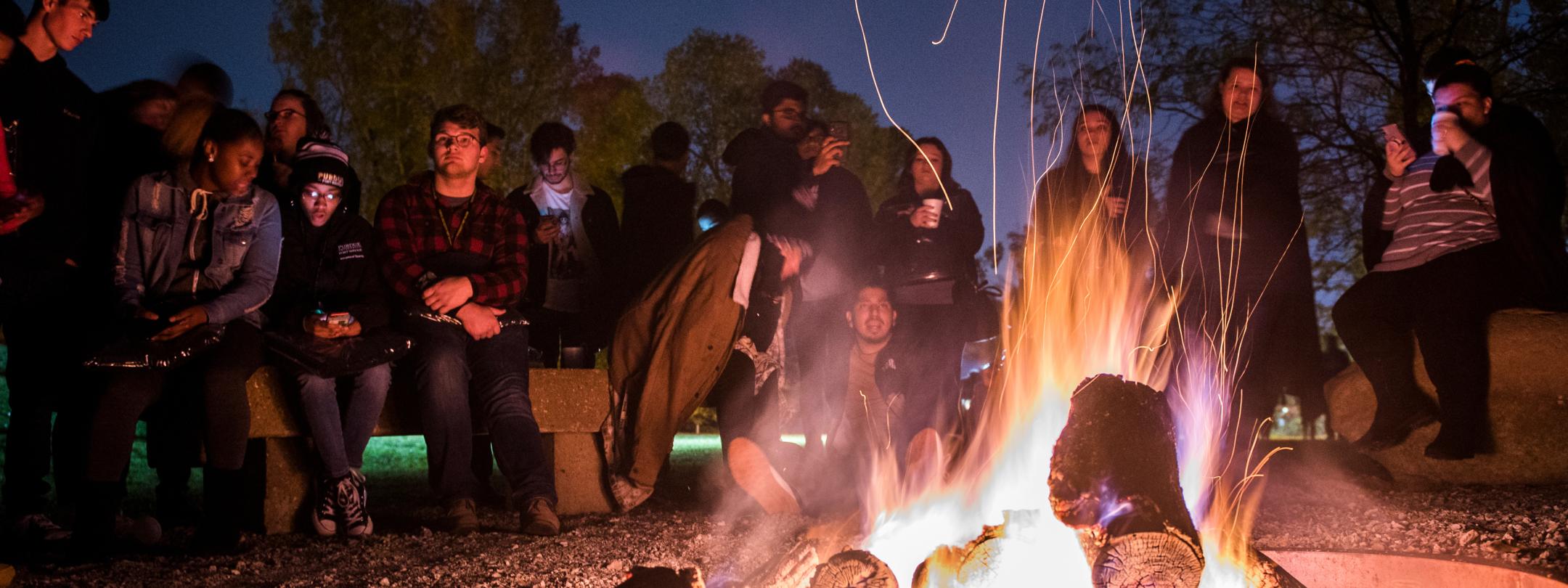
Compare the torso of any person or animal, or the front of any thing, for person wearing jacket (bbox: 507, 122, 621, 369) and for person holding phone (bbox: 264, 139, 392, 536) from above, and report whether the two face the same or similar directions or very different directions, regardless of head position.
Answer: same or similar directions

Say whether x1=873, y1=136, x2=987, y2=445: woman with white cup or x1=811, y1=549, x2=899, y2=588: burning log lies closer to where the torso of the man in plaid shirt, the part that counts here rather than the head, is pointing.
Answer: the burning log

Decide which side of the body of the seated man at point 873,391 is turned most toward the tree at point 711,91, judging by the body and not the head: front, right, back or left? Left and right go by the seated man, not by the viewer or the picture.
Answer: back

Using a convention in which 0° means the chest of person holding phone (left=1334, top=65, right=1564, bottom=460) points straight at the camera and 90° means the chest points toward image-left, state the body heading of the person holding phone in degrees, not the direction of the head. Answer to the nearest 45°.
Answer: approximately 45°

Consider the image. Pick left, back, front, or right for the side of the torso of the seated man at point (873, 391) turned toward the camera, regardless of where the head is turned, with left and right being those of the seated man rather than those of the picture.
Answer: front

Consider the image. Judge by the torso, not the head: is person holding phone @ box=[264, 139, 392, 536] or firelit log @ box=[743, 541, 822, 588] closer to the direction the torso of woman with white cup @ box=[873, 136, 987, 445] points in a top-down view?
the firelit log

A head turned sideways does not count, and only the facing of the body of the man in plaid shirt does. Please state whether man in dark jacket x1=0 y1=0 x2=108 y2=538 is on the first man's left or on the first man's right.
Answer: on the first man's right

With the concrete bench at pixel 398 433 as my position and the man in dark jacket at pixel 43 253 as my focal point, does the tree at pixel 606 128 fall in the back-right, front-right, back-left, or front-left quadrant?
back-right

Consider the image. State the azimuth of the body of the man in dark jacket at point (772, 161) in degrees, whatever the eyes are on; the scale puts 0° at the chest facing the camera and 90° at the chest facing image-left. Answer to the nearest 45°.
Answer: approximately 315°

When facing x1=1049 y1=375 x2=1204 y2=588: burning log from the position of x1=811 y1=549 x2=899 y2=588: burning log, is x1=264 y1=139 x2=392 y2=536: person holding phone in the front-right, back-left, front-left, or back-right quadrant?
back-left

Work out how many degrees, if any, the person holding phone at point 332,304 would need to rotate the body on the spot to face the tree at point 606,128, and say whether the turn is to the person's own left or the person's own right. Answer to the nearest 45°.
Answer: approximately 180°

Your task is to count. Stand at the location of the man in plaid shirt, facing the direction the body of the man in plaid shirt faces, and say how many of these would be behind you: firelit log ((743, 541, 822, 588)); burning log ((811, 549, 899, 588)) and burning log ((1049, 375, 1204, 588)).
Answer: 0

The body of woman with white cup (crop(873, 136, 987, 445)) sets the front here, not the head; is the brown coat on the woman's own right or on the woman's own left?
on the woman's own right

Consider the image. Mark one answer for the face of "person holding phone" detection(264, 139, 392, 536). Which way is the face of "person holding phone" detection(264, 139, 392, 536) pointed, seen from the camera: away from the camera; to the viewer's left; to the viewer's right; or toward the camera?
toward the camera

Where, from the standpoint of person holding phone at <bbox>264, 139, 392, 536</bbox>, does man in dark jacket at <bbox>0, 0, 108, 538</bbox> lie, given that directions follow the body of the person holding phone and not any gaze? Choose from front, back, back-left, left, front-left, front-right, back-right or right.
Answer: right

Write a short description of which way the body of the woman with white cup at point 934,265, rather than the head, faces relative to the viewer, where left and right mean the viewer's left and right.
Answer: facing the viewer
